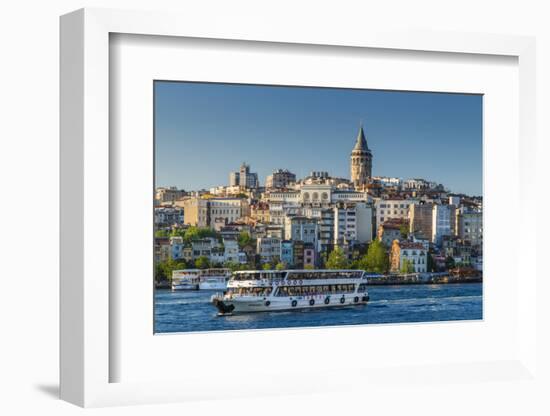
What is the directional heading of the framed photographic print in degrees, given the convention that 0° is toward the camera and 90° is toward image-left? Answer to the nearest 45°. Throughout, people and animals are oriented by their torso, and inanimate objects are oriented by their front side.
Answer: approximately 315°
